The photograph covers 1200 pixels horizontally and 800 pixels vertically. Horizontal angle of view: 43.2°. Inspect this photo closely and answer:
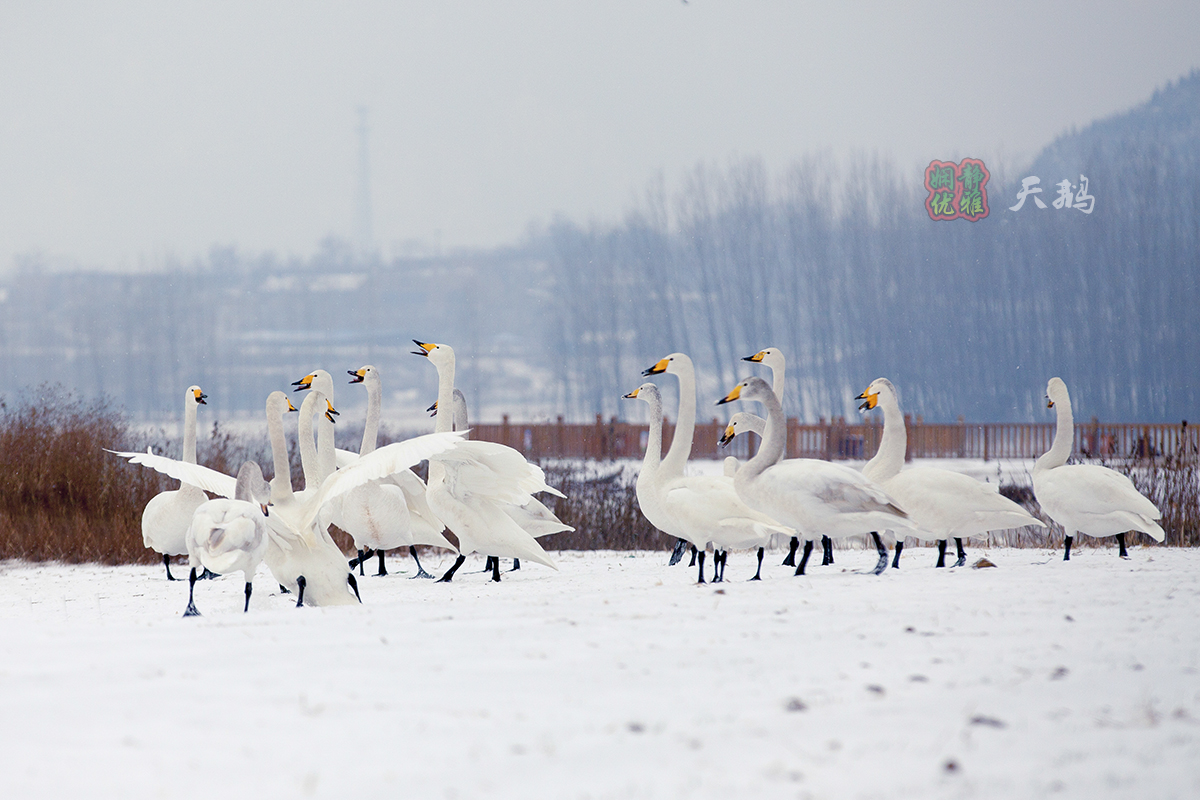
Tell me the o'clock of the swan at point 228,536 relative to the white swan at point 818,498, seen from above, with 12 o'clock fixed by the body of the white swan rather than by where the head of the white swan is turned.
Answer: The swan is roughly at 11 o'clock from the white swan.

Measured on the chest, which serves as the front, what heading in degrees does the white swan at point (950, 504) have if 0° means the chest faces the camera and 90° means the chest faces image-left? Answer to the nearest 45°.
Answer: approximately 90°

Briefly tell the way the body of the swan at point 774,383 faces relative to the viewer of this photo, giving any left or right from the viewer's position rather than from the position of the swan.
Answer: facing to the left of the viewer

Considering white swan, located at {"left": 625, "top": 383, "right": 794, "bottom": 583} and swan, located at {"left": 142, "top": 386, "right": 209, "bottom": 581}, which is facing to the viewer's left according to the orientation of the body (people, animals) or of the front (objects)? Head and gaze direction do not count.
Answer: the white swan

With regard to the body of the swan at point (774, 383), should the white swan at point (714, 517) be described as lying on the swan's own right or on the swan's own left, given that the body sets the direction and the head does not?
on the swan's own left

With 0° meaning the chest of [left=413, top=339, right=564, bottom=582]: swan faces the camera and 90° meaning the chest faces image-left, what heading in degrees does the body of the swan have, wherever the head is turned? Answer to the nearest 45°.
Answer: approximately 90°

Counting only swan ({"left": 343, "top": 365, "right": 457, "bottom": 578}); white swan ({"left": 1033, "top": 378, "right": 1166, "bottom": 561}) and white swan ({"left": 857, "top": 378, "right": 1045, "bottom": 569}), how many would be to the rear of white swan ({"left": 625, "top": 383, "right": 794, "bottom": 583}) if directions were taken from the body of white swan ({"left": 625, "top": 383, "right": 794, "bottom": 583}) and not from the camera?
2

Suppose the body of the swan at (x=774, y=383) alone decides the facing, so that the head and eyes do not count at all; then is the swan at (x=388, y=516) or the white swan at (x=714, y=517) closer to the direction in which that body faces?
the swan

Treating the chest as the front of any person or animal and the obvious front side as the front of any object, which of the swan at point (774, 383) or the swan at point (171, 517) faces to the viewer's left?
the swan at point (774, 383)

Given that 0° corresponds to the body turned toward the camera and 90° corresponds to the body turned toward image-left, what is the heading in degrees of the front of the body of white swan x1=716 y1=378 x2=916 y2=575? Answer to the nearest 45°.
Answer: approximately 90°

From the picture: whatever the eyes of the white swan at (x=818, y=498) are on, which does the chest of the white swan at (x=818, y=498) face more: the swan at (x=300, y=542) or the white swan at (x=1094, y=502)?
the swan

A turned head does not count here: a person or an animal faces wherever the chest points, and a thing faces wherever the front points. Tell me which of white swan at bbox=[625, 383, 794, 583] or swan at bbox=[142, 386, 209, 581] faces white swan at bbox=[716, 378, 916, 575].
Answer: the swan

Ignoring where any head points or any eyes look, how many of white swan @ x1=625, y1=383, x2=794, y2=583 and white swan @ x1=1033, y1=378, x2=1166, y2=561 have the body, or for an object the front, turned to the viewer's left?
2
